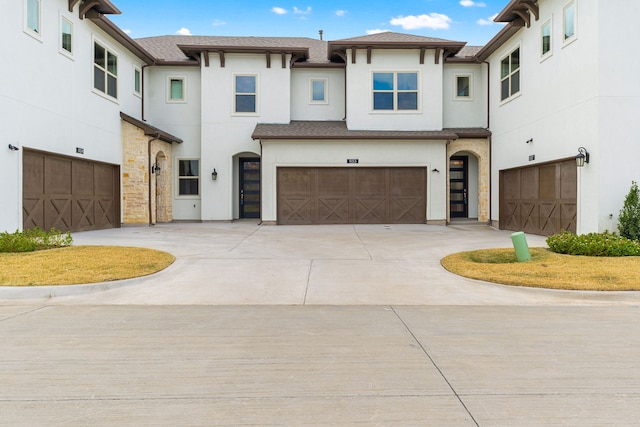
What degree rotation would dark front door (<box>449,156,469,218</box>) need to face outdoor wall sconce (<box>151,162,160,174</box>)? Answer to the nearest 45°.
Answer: approximately 45° to its right

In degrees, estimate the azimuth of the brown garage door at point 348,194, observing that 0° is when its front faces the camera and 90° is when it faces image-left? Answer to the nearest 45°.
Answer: approximately 0°

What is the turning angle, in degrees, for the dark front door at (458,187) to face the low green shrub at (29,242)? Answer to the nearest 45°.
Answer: approximately 45° to its right

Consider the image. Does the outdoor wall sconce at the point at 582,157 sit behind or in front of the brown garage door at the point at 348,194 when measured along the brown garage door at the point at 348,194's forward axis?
in front

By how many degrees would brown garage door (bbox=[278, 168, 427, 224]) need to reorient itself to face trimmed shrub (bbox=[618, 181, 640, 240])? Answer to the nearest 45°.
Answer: approximately 45° to its left

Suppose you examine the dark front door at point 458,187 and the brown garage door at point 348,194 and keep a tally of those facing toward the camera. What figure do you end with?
2

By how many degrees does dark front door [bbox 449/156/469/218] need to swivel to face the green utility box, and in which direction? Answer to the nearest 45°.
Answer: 0° — it already faces it
